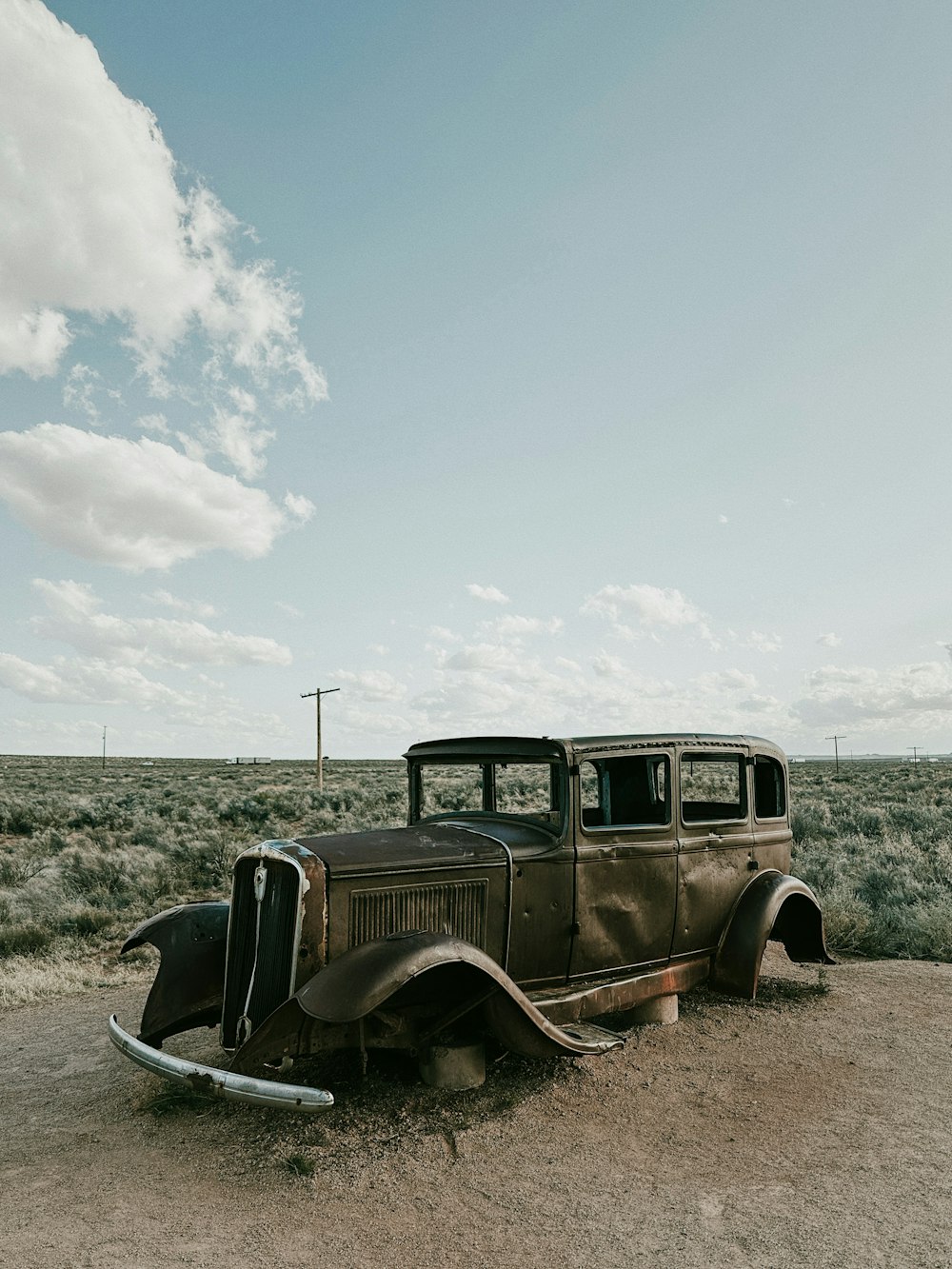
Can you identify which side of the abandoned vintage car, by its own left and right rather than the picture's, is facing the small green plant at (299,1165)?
front

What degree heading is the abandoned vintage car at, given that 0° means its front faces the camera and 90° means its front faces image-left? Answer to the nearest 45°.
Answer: approximately 45°
